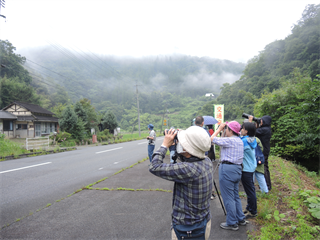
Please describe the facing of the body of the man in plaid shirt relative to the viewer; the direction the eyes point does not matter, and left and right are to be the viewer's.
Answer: facing away from the viewer and to the left of the viewer

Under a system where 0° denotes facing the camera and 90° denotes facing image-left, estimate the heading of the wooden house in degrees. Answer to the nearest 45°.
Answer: approximately 315°

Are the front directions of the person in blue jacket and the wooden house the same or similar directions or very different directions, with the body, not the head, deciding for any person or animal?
very different directions
